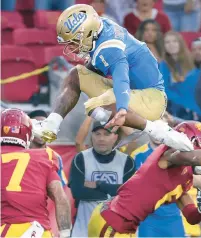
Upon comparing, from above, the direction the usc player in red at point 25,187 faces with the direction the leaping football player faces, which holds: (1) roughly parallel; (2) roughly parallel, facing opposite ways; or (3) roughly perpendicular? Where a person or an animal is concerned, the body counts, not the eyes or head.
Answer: roughly perpendicular
